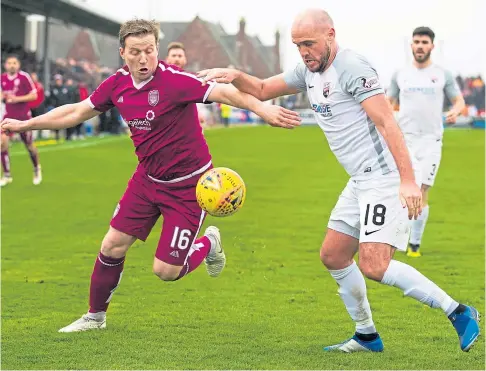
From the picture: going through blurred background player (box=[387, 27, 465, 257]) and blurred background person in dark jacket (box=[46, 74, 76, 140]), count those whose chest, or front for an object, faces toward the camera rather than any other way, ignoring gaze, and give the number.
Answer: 2

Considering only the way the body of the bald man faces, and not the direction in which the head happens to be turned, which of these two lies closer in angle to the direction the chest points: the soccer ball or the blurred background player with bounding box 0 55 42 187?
the soccer ball

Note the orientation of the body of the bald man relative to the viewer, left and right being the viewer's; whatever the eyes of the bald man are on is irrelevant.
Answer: facing the viewer and to the left of the viewer

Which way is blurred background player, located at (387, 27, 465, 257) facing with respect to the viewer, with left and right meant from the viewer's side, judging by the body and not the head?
facing the viewer

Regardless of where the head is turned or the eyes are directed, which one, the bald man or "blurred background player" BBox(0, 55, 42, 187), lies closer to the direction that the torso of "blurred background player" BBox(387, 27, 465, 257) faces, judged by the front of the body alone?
the bald man

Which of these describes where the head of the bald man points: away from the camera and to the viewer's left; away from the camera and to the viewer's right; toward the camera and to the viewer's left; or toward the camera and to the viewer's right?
toward the camera and to the viewer's left

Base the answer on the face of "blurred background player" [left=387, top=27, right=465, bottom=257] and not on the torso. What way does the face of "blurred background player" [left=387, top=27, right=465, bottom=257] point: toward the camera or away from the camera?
toward the camera

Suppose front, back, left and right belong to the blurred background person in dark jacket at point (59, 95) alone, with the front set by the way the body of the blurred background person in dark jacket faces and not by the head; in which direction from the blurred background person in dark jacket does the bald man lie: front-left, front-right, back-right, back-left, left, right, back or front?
front

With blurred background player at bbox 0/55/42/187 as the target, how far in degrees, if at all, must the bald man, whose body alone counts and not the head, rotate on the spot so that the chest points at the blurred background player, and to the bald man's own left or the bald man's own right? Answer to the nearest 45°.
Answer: approximately 90° to the bald man's own right

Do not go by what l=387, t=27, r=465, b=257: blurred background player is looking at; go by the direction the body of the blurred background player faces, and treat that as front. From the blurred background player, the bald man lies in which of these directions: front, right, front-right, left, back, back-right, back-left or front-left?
front

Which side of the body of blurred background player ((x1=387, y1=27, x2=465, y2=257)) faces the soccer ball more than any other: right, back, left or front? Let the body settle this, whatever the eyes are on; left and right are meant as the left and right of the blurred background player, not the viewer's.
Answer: front
